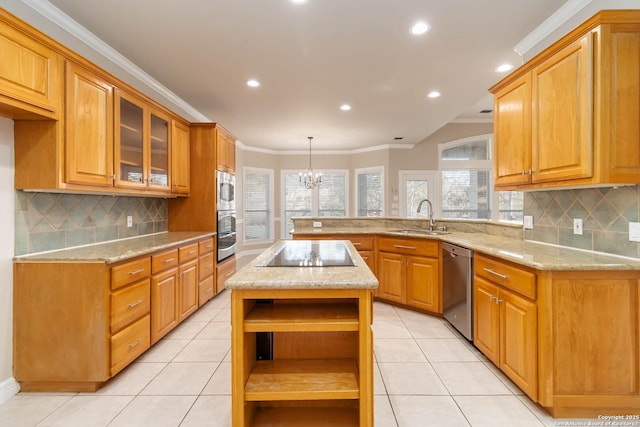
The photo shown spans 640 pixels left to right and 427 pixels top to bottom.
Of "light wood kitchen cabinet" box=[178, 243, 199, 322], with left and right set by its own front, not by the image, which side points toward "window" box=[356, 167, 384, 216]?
left

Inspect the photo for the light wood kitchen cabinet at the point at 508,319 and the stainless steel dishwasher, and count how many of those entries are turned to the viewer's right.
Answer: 0

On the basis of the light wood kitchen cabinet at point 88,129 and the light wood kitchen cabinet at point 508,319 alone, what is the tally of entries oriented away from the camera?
0

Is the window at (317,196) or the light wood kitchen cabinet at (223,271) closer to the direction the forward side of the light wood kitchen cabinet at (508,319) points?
the light wood kitchen cabinet

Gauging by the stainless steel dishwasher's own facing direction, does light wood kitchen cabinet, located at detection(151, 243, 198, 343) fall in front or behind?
in front

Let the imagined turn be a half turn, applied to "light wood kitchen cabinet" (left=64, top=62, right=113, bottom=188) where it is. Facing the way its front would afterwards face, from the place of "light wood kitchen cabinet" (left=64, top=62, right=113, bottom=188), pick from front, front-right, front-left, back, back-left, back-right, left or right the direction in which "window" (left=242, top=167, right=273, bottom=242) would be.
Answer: right

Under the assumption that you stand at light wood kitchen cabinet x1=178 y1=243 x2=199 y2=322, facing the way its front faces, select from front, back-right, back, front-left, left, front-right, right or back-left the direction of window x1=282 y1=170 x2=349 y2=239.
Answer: left

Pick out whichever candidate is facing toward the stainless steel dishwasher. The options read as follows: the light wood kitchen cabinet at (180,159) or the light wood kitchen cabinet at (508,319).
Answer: the light wood kitchen cabinet at (180,159)

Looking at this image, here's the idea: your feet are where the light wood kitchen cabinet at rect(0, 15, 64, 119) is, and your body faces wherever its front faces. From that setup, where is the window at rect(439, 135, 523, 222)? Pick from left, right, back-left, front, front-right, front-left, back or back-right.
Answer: front-left

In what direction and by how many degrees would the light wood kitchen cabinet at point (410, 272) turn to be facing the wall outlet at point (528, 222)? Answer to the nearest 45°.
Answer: approximately 90° to its left

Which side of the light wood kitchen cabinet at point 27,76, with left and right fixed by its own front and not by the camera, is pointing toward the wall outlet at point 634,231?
front

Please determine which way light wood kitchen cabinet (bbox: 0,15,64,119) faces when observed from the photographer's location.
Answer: facing the viewer and to the right of the viewer

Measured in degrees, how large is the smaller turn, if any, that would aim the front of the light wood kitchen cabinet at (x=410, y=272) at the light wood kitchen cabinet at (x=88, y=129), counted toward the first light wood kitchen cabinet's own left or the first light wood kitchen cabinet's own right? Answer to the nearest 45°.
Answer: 0° — it already faces it

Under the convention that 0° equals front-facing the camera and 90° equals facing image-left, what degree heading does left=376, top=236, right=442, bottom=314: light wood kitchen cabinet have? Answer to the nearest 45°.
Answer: approximately 45°
